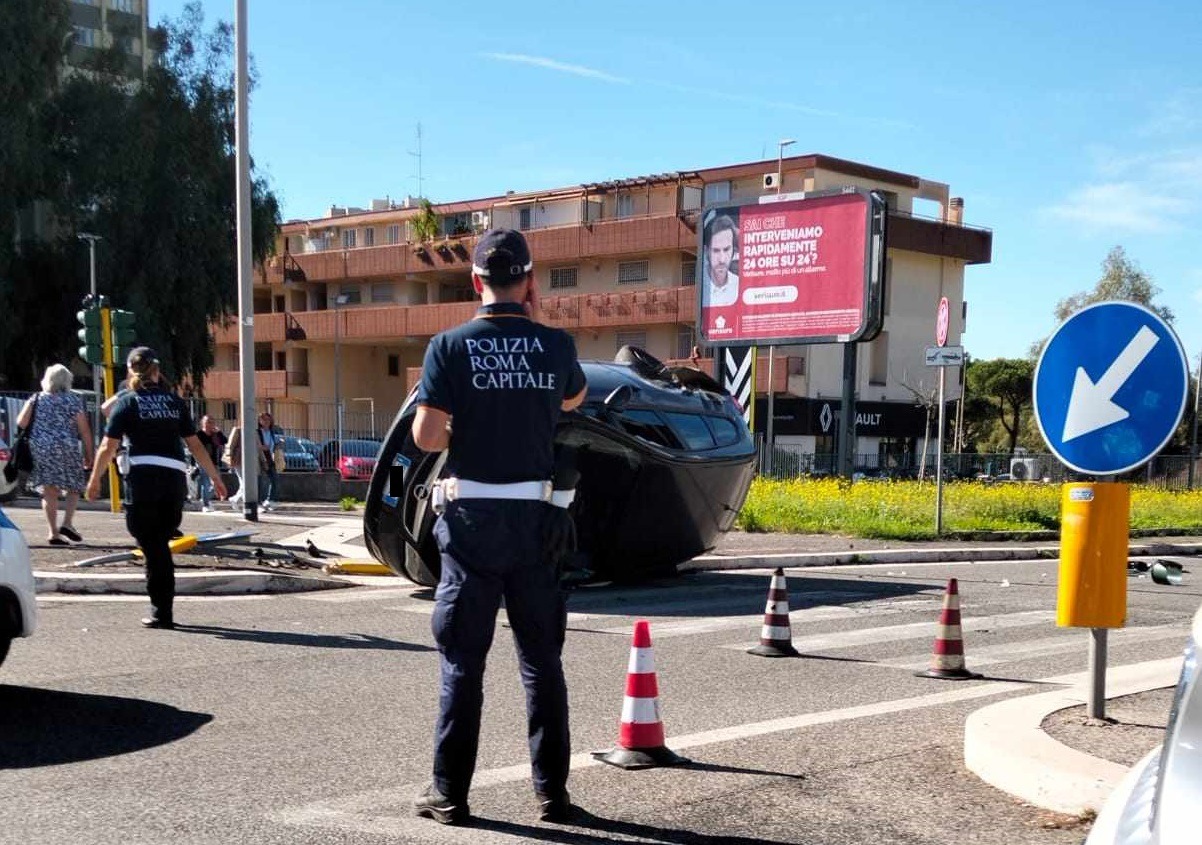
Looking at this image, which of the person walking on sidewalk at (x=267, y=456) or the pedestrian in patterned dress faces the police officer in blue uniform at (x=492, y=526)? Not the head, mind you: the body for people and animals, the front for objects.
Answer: the person walking on sidewalk

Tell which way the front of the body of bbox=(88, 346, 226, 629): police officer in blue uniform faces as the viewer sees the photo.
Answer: away from the camera

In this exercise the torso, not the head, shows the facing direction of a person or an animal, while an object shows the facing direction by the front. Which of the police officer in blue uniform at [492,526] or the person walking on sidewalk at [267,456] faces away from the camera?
the police officer in blue uniform

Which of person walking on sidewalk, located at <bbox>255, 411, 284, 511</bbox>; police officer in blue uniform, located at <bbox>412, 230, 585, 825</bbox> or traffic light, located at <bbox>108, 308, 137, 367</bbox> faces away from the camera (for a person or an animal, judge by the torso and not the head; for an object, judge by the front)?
the police officer in blue uniform

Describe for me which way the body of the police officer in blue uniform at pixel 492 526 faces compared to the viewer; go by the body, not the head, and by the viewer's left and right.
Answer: facing away from the viewer

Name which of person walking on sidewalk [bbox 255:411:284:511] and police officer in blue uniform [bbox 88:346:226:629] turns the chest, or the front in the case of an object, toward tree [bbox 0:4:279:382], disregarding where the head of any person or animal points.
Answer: the police officer in blue uniform

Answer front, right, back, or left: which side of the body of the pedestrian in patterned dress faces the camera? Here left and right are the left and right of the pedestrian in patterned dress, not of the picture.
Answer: back
